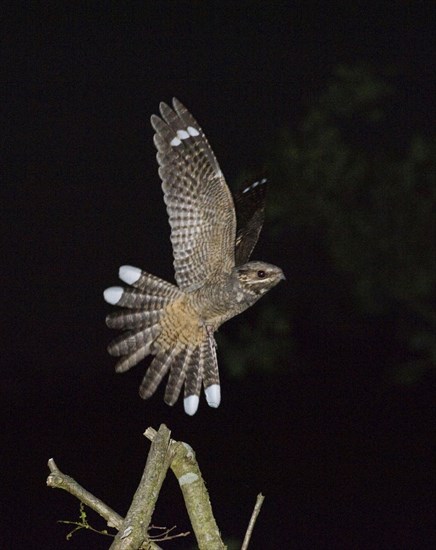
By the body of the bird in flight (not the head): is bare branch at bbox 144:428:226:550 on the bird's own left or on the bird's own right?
on the bird's own right

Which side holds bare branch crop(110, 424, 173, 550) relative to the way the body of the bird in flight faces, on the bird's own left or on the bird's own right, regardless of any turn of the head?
on the bird's own right

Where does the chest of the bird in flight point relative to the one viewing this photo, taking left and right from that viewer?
facing to the right of the viewer
